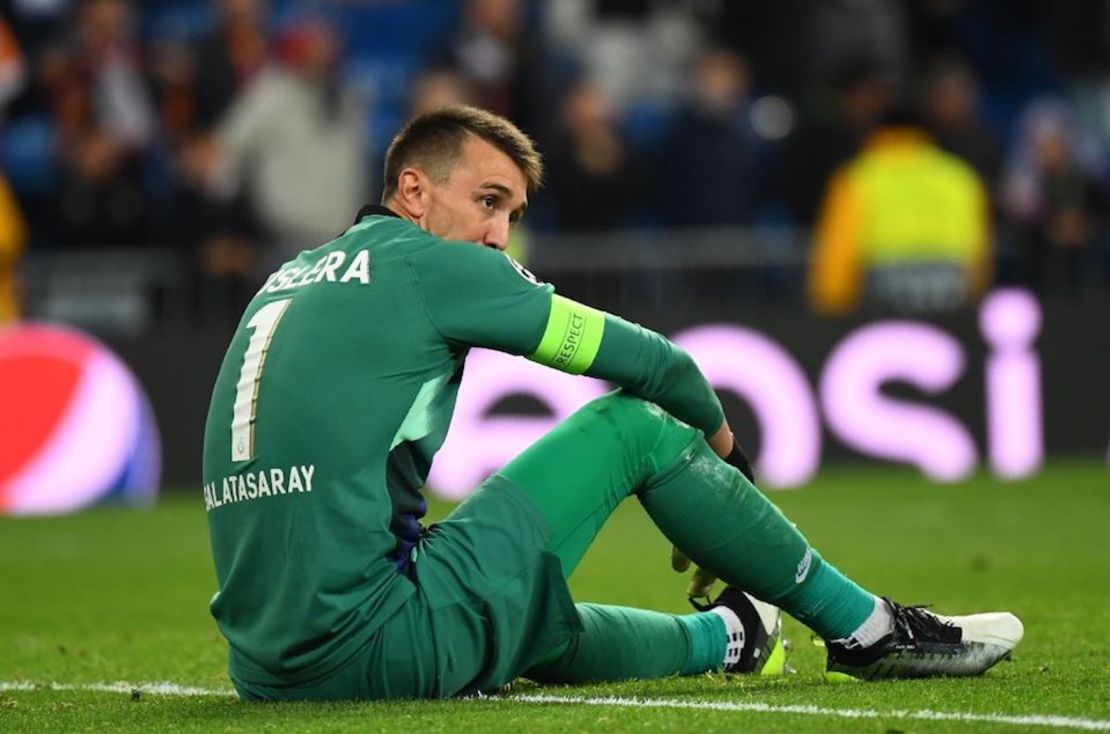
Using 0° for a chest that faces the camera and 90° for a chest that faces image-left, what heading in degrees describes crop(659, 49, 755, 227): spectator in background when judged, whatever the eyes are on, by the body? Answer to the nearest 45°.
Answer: approximately 0°

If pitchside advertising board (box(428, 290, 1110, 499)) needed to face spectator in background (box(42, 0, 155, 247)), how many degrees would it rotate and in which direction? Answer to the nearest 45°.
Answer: approximately 90° to its right

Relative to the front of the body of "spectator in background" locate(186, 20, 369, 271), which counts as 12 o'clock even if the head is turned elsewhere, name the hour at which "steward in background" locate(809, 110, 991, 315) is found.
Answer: "steward in background" locate(809, 110, 991, 315) is roughly at 8 o'clock from "spectator in background" locate(186, 20, 369, 271).

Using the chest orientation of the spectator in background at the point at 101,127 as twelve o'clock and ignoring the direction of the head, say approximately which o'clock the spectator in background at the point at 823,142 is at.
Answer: the spectator in background at the point at 823,142 is roughly at 9 o'clock from the spectator in background at the point at 101,127.

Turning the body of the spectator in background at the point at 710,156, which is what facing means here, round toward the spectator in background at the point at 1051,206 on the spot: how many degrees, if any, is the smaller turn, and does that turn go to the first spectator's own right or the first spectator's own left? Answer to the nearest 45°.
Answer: approximately 90° to the first spectator's own left

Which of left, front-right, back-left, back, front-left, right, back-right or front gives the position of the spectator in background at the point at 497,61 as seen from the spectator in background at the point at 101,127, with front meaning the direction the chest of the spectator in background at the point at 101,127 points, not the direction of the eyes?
left

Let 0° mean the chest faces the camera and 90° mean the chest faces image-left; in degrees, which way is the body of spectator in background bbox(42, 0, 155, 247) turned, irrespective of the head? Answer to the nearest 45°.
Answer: approximately 0°

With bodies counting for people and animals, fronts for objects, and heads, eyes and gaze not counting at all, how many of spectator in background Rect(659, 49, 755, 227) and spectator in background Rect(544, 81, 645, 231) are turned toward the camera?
2

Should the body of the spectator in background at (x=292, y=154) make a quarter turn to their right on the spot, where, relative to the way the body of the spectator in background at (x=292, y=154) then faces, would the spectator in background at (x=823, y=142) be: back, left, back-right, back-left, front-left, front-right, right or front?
back-right

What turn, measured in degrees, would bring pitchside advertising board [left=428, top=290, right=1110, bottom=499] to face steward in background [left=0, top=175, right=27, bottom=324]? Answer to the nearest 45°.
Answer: approximately 90° to its right

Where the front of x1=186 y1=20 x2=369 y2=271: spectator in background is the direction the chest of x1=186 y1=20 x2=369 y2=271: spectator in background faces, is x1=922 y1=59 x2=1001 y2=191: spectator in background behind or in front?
behind
